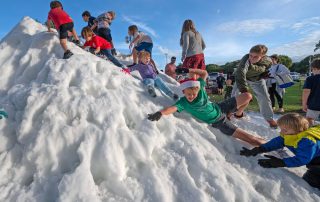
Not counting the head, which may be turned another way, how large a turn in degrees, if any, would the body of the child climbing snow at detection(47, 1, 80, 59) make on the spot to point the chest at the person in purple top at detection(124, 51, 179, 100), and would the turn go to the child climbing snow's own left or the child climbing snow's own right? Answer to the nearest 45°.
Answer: approximately 180°

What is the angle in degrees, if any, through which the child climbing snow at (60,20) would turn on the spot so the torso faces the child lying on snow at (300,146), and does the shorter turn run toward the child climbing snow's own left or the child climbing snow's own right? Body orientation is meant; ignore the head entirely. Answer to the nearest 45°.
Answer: approximately 180°

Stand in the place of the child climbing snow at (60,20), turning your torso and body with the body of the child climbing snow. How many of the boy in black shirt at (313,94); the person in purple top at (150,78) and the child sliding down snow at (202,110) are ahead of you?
0

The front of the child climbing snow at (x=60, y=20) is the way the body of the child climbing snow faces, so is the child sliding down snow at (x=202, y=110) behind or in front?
behind

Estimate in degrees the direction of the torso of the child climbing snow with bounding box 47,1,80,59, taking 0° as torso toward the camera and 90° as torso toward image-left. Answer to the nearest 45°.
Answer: approximately 135°

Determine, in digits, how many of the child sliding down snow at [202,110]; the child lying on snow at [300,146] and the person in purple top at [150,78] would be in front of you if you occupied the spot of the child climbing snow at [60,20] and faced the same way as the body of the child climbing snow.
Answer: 0

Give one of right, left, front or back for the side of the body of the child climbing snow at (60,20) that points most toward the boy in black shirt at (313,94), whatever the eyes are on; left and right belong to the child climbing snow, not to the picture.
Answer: back
